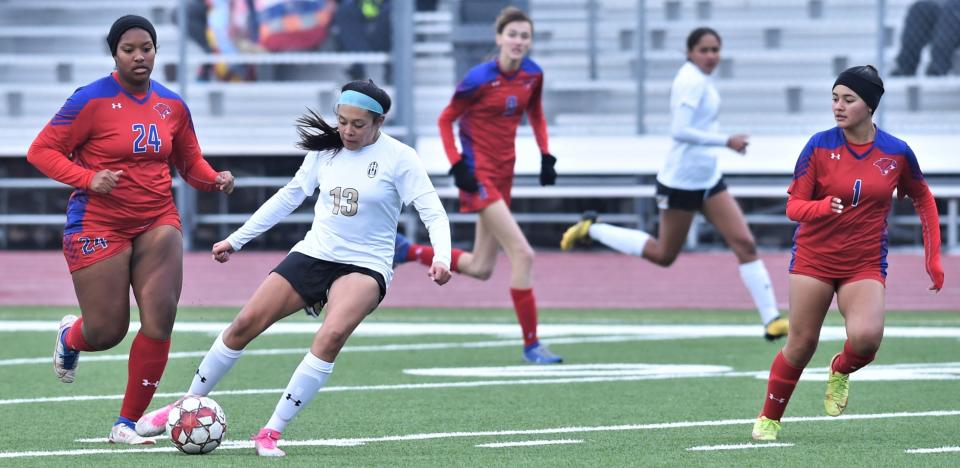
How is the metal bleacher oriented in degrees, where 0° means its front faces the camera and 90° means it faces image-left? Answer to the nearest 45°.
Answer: approximately 0°

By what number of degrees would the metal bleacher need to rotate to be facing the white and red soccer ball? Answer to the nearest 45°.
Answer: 0° — it already faces it
